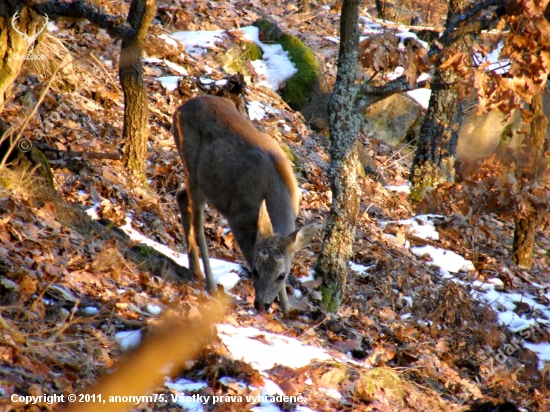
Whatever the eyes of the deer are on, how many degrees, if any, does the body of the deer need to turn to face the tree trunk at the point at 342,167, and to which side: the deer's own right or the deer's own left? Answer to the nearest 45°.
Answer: approximately 45° to the deer's own left

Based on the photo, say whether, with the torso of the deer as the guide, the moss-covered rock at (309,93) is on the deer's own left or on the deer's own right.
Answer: on the deer's own left

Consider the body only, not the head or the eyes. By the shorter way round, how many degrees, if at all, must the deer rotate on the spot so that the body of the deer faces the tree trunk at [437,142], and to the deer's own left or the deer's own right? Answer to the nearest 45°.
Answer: approximately 90° to the deer's own left

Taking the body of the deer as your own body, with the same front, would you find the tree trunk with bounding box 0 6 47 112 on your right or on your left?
on your right

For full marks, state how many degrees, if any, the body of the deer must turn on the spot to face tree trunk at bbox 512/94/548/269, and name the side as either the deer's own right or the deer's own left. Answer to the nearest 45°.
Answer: approximately 90° to the deer's own left

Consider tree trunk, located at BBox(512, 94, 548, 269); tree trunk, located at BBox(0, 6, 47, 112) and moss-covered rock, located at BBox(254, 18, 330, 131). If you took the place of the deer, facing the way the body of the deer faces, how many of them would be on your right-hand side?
1

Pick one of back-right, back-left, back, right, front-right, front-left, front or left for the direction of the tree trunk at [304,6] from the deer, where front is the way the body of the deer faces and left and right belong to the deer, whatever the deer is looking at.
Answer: back-left

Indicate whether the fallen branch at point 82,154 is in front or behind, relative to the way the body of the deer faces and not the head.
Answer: behind

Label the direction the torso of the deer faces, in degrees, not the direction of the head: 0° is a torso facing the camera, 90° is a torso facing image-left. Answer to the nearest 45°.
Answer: approximately 315°
